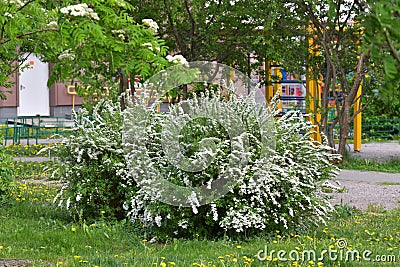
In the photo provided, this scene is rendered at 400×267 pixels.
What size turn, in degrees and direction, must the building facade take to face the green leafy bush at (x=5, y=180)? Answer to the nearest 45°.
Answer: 0° — it already faces it

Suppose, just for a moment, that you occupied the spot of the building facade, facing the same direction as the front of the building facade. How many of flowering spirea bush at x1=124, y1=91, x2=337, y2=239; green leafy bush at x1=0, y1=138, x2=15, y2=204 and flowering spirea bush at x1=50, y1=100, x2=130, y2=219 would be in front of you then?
3

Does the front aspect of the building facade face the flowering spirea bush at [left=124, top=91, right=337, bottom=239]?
yes

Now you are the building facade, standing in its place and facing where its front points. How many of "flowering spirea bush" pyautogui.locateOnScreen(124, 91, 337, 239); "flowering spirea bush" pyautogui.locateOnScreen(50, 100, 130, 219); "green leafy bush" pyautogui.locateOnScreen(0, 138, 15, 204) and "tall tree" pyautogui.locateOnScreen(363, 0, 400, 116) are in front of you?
4

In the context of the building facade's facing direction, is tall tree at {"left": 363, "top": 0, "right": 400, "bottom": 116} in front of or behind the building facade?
in front

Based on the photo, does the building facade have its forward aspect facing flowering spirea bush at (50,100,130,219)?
yes

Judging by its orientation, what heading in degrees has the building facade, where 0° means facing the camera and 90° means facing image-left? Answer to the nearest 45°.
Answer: approximately 0°

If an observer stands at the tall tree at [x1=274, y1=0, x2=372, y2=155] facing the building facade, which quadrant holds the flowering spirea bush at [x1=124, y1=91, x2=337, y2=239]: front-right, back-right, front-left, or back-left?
back-left
